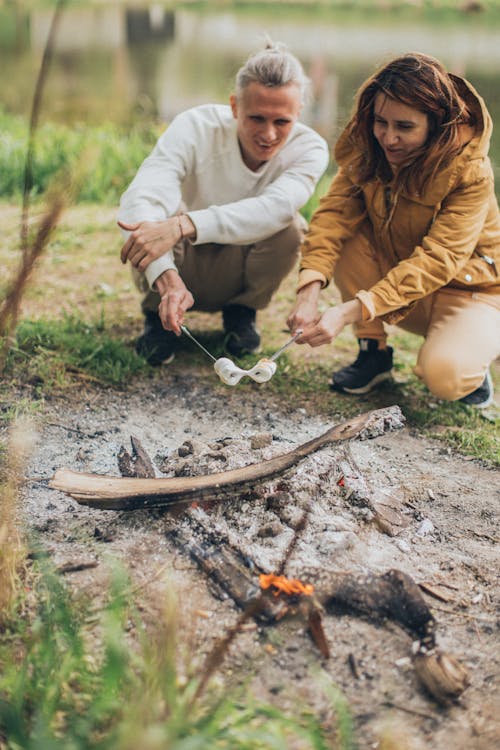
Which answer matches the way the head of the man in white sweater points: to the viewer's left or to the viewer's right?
to the viewer's right

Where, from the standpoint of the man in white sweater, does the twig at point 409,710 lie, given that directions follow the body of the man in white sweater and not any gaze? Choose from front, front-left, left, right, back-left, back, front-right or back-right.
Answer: front

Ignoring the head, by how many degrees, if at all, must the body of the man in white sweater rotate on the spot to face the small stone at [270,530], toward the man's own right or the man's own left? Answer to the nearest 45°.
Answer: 0° — they already face it

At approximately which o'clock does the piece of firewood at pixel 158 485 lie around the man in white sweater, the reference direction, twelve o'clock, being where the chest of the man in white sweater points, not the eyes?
The piece of firewood is roughly at 12 o'clock from the man in white sweater.

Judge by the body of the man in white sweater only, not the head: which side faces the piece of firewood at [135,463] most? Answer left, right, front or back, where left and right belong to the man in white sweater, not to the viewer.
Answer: front

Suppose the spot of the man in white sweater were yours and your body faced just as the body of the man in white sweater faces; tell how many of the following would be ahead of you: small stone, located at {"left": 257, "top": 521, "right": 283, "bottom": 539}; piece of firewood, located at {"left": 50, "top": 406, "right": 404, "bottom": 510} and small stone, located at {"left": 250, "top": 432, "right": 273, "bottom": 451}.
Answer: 3

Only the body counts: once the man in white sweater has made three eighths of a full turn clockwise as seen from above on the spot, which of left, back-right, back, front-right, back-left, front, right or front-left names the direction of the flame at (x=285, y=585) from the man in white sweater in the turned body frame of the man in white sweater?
back-left

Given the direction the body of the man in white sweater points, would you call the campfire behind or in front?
in front

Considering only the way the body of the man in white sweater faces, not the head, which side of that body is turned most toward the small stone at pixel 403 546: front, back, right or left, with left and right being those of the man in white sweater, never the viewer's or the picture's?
front

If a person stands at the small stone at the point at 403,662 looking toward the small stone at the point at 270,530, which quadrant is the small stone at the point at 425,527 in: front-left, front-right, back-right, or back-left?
front-right

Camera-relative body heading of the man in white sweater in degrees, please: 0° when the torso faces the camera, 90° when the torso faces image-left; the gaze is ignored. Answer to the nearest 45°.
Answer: approximately 0°
